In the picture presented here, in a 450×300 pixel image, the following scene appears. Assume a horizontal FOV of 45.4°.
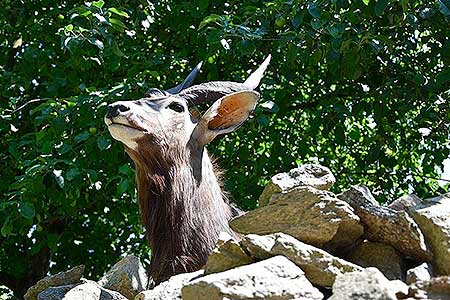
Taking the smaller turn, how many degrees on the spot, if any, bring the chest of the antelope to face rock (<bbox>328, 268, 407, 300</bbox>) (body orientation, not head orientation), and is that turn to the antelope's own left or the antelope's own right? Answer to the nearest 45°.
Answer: approximately 45° to the antelope's own left

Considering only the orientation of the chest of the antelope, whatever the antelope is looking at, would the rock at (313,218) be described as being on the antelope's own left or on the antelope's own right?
on the antelope's own left

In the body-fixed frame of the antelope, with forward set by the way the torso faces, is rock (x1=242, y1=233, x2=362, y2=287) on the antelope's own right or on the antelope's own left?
on the antelope's own left

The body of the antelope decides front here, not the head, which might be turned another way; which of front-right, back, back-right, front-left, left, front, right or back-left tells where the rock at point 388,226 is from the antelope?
left

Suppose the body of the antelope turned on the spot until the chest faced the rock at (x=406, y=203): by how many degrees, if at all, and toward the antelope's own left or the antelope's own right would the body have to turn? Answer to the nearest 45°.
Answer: approximately 90° to the antelope's own left

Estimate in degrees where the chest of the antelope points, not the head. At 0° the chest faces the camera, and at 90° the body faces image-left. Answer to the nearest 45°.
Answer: approximately 45°

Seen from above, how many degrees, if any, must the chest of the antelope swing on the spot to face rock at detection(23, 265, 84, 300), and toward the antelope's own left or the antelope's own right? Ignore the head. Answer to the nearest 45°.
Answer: approximately 45° to the antelope's own right
